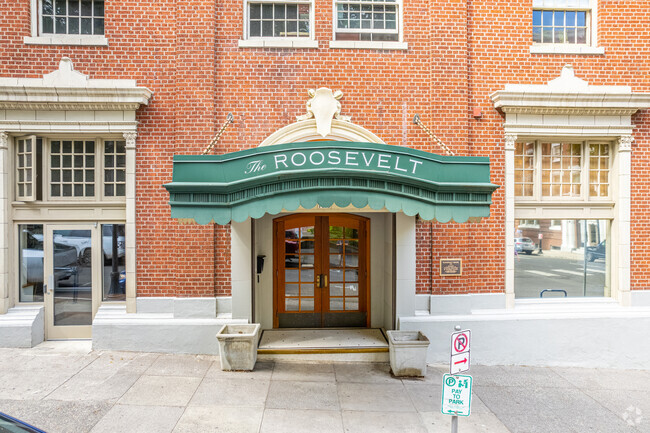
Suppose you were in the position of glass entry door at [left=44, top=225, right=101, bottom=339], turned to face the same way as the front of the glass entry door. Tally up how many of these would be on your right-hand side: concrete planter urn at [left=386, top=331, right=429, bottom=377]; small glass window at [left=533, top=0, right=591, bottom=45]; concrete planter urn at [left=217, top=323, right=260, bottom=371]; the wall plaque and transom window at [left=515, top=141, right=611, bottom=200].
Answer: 0

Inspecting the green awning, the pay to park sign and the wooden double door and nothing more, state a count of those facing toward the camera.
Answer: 3

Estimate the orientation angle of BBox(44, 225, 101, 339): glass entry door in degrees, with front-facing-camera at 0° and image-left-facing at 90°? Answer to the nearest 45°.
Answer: approximately 0°

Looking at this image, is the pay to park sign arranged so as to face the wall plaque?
no

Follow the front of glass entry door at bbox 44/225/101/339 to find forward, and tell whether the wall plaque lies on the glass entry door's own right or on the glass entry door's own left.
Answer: on the glass entry door's own left

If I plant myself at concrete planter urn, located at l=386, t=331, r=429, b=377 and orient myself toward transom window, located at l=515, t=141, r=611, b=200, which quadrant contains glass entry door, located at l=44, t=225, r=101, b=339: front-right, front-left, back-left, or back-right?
back-left

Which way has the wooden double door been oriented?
toward the camera

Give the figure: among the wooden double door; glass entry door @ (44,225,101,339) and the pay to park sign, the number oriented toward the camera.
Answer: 3

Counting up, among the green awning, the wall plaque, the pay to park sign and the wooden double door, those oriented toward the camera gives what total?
4

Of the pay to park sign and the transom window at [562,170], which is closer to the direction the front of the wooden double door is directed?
the pay to park sign

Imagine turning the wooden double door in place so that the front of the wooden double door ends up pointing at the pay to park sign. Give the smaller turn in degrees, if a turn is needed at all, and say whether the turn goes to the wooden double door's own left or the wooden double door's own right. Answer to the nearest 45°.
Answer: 0° — it already faces it

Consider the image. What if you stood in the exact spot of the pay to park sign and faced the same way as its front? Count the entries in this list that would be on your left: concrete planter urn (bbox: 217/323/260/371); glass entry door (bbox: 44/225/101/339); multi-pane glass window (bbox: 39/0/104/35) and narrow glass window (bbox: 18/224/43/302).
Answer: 0
